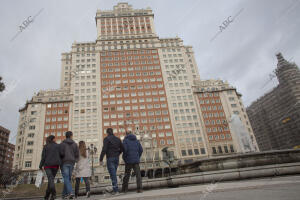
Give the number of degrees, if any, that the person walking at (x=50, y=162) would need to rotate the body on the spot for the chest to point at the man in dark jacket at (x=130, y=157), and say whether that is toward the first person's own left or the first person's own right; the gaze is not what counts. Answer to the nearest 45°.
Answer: approximately 90° to the first person's own right

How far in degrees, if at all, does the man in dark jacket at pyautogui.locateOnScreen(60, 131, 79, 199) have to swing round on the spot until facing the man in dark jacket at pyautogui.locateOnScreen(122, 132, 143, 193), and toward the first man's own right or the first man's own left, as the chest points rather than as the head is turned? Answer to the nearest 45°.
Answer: approximately 90° to the first man's own right

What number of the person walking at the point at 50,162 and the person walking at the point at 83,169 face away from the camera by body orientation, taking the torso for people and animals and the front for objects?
2

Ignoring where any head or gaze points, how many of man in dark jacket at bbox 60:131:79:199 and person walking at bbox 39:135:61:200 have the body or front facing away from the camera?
2

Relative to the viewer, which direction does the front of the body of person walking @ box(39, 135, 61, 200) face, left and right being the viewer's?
facing away from the viewer

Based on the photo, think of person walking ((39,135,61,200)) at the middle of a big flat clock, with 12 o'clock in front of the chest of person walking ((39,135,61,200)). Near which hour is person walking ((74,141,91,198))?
person walking ((74,141,91,198)) is roughly at 2 o'clock from person walking ((39,135,61,200)).

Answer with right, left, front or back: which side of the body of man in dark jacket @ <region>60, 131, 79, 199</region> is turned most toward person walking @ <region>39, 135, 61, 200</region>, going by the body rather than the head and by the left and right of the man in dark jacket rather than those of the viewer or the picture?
left

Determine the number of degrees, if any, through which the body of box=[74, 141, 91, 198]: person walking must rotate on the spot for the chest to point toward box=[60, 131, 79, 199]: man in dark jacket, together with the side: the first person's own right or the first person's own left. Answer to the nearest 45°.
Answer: approximately 135° to the first person's own left

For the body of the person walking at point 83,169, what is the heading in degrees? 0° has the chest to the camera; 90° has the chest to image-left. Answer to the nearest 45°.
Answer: approximately 180°

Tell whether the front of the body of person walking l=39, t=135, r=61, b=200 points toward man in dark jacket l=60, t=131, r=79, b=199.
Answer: no

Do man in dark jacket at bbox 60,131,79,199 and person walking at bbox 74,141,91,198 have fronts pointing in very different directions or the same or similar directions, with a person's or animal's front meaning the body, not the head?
same or similar directions

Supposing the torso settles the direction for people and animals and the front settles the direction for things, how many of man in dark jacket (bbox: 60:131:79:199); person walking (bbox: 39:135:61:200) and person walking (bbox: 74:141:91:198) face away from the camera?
3

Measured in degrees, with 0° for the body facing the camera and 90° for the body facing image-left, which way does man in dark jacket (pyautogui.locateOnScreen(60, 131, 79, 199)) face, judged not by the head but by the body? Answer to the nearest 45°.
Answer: approximately 180°
